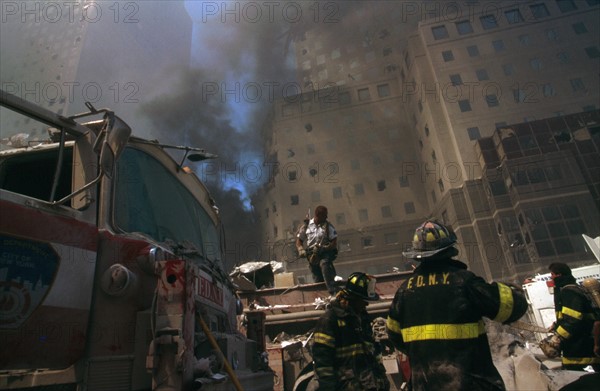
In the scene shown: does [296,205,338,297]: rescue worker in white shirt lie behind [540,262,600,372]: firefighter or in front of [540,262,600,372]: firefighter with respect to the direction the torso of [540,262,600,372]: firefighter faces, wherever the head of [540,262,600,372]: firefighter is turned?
in front

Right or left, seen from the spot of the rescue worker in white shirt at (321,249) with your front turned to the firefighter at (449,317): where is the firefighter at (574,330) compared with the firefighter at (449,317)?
left

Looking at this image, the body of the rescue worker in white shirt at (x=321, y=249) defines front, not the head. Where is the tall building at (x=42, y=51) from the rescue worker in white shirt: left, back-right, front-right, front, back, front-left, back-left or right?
back-right

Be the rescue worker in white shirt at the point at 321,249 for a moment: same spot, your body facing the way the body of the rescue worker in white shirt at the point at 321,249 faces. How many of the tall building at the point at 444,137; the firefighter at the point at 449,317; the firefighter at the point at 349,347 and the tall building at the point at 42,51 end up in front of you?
2

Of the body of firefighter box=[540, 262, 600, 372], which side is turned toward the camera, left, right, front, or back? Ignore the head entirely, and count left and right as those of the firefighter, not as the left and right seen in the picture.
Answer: left

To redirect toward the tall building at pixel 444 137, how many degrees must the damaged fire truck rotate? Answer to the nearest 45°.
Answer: approximately 90° to its left

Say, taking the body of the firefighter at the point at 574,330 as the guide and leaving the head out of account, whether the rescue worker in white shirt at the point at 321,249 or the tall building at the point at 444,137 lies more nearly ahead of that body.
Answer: the rescue worker in white shirt

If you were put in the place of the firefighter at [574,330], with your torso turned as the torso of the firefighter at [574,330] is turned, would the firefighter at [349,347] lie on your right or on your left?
on your left

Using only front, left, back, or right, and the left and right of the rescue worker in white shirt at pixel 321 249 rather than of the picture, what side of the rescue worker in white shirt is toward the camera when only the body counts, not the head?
front

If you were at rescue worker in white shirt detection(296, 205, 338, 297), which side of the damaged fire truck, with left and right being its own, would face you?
left

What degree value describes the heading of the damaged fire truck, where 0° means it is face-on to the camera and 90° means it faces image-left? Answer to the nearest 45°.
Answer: approximately 315°

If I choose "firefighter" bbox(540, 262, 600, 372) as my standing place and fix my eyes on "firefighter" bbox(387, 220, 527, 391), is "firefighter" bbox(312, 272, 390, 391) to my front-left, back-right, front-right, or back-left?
front-right

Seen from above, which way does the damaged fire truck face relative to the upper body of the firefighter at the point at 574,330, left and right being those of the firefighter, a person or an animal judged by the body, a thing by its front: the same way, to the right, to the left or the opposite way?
the opposite way

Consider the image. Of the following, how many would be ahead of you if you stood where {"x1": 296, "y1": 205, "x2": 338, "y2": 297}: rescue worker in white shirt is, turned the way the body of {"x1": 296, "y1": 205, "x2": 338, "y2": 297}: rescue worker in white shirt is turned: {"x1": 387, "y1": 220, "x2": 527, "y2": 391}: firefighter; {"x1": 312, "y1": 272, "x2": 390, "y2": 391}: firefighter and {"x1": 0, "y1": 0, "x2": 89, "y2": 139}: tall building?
2

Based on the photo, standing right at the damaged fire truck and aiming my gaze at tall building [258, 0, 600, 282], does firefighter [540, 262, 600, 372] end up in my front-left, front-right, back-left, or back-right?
front-right

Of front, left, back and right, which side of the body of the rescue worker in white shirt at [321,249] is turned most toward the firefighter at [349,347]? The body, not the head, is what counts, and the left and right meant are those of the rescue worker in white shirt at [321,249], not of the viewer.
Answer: front

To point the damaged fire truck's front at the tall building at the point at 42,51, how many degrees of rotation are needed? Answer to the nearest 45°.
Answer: approximately 135° to its left

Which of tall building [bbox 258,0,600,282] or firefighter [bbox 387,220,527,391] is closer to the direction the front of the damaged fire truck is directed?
the firefighter

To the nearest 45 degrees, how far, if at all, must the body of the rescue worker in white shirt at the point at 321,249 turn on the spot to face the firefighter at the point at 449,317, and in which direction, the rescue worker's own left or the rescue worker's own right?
0° — they already face them

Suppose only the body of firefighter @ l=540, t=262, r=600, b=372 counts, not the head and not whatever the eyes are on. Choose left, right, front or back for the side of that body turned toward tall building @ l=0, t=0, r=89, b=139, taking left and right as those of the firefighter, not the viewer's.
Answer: front
